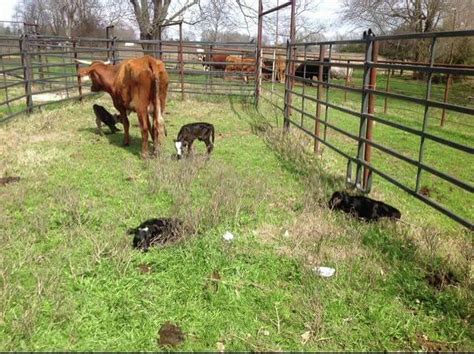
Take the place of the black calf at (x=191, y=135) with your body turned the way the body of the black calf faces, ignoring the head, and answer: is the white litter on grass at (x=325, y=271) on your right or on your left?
on your left

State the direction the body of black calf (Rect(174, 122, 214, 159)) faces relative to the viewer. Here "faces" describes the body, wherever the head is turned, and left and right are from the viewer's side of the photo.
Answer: facing to the left of the viewer

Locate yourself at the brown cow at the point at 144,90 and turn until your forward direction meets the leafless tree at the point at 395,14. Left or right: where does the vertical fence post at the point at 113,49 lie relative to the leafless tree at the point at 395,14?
left

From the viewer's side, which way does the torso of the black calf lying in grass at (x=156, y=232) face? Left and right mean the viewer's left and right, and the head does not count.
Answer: facing the viewer and to the left of the viewer

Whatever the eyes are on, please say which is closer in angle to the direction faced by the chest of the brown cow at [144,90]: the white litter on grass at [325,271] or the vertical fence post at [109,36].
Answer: the vertical fence post

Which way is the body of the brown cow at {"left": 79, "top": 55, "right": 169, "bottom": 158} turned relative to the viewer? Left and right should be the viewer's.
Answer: facing away from the viewer and to the left of the viewer

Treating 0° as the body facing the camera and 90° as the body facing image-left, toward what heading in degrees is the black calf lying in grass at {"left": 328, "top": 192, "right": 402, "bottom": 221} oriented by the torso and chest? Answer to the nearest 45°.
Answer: approximately 90°

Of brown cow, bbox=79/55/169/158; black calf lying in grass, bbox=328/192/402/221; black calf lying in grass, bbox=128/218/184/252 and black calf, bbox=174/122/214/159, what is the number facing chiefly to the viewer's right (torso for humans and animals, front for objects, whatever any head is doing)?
0

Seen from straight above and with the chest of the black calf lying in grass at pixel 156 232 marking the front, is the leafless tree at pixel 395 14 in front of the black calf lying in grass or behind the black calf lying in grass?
behind
